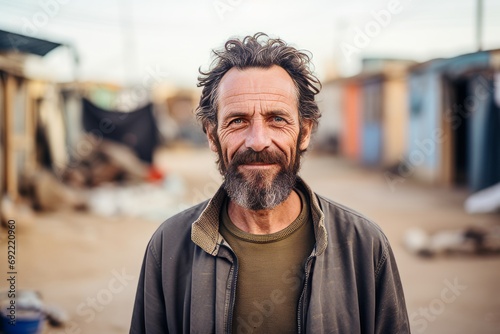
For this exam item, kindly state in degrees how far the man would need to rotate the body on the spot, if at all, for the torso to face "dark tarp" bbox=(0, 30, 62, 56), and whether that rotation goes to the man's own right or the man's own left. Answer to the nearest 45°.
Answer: approximately 135° to the man's own right

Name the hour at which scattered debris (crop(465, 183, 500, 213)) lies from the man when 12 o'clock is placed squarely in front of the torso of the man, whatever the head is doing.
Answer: The scattered debris is roughly at 7 o'clock from the man.

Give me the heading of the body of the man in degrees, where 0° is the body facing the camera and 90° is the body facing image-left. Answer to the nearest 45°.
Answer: approximately 0°

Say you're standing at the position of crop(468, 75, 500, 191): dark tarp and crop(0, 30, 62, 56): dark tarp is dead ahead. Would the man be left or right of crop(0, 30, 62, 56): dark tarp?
left

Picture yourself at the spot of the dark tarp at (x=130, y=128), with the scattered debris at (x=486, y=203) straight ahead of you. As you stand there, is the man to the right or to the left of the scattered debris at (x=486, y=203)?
right

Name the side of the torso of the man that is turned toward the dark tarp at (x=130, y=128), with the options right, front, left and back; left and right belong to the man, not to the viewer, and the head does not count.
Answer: back

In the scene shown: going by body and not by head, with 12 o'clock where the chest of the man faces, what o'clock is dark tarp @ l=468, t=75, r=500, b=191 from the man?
The dark tarp is roughly at 7 o'clock from the man.
